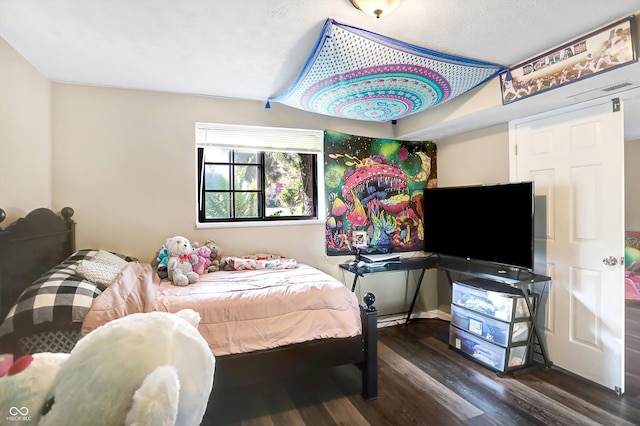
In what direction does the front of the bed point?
to the viewer's right

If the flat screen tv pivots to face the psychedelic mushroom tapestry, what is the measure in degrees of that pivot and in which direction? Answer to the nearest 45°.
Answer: approximately 45° to its right

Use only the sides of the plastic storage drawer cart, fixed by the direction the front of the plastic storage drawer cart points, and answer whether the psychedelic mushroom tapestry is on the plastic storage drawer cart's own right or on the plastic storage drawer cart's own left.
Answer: on the plastic storage drawer cart's own right

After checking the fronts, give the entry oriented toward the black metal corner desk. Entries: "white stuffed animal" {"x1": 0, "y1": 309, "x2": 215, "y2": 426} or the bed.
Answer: the bed

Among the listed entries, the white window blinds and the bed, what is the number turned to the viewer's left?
0

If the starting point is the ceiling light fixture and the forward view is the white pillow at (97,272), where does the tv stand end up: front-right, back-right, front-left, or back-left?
back-right

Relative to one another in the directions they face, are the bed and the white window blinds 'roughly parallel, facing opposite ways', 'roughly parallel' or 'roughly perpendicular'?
roughly perpendicular

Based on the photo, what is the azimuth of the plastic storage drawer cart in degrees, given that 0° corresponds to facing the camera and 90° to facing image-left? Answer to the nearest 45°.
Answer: approximately 45°

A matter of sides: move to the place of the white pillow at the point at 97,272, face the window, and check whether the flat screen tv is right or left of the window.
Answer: right
